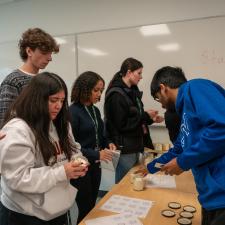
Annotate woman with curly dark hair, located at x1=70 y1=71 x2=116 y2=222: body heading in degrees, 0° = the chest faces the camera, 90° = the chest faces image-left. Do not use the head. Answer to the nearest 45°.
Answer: approximately 315°

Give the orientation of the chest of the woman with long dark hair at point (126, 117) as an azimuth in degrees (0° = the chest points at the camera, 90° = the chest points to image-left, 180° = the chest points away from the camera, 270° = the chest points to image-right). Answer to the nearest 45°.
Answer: approximately 270°

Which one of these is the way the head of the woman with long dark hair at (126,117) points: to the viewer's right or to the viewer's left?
to the viewer's right
